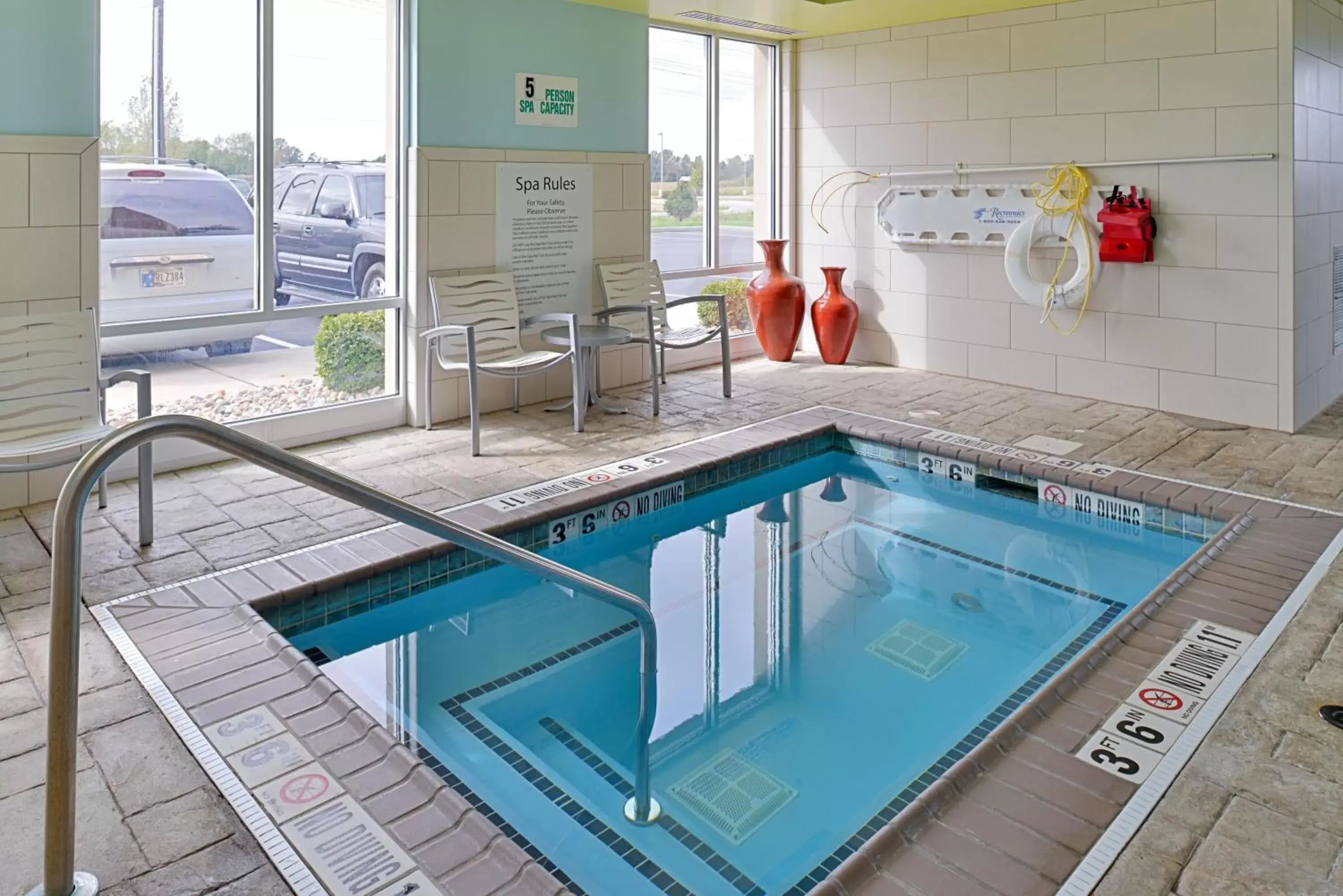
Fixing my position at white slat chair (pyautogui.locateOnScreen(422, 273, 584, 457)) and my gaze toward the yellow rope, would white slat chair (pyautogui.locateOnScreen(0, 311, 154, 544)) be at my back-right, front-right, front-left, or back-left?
back-right

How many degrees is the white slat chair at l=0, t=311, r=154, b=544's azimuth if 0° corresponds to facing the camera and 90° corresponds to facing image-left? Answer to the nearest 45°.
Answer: approximately 315°

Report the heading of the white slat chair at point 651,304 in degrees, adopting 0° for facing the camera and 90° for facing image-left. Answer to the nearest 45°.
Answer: approximately 315°

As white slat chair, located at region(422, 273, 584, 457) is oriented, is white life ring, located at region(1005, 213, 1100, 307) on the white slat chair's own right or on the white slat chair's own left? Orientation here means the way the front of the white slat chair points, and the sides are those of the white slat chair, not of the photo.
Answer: on the white slat chair's own left

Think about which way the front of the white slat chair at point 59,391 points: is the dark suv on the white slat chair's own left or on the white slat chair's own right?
on the white slat chair's own left

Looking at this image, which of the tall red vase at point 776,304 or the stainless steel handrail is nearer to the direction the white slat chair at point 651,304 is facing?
the stainless steel handrail

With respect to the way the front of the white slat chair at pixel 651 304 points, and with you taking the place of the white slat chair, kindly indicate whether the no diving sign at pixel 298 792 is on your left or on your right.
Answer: on your right

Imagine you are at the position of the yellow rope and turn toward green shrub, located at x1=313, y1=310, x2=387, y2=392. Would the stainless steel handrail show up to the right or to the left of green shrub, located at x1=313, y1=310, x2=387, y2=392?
left
